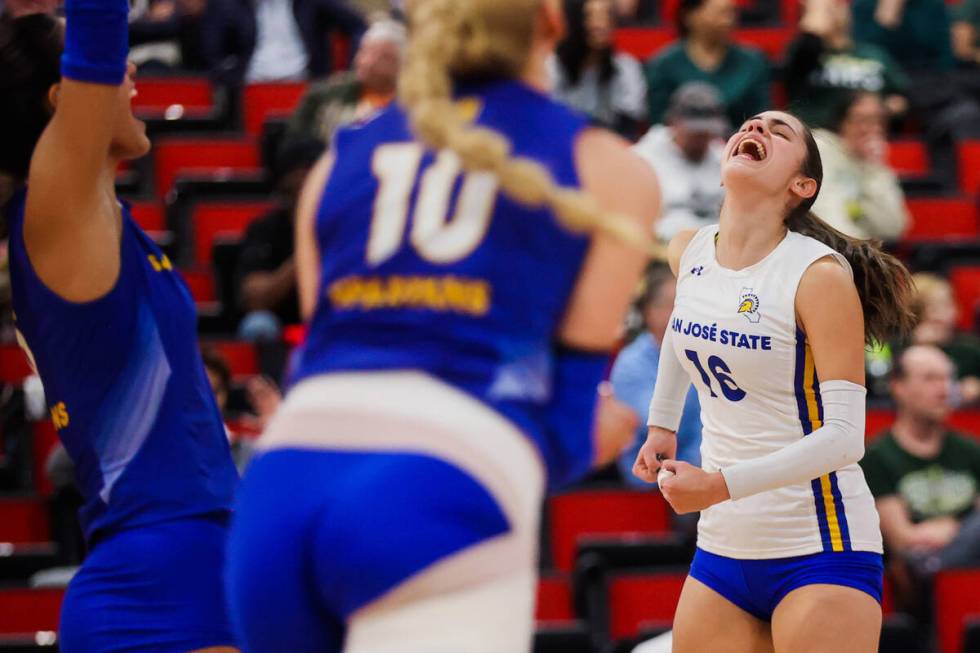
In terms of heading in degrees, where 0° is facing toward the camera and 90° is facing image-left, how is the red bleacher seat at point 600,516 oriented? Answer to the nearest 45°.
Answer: approximately 0°

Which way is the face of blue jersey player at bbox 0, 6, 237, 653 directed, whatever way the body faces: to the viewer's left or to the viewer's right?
to the viewer's right

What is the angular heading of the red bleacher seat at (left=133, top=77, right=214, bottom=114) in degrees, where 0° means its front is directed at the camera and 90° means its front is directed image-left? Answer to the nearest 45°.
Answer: approximately 0°

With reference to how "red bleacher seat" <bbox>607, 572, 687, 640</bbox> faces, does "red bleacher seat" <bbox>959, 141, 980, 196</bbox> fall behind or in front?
behind

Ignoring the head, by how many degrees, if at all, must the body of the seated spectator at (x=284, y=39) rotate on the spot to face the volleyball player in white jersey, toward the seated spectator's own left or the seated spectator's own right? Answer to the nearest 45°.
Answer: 0° — they already face them

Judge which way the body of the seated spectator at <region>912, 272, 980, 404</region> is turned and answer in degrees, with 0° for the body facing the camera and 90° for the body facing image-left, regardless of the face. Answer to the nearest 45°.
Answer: approximately 45°
